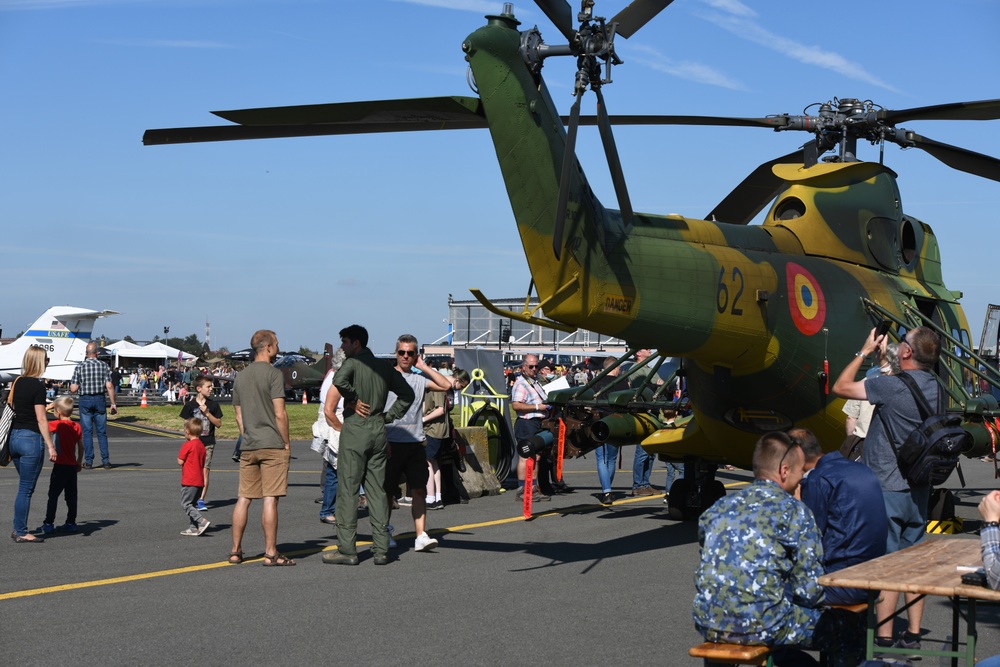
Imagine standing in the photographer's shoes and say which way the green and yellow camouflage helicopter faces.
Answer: facing away from the viewer and to the right of the viewer

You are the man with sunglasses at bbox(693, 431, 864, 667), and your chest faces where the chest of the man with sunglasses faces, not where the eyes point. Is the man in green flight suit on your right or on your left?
on your left

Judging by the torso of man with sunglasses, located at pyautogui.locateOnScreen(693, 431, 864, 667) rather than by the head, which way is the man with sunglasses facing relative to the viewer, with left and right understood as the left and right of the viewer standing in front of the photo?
facing away from the viewer and to the right of the viewer

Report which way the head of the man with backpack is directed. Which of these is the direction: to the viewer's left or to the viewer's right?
to the viewer's left

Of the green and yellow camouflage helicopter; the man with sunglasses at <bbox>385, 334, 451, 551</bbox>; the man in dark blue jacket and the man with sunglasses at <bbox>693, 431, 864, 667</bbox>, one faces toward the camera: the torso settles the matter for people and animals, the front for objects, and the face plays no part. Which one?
the man with sunglasses at <bbox>385, 334, 451, 551</bbox>

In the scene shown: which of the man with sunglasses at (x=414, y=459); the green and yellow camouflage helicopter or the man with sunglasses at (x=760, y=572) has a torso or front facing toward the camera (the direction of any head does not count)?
the man with sunglasses at (x=414, y=459)

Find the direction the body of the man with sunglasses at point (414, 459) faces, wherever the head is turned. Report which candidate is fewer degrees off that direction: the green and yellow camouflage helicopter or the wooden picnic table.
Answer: the wooden picnic table

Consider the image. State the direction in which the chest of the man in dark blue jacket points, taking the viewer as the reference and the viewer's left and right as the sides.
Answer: facing away from the viewer and to the left of the viewer

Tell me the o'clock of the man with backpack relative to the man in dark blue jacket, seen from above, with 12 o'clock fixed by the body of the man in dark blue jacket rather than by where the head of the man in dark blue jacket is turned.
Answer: The man with backpack is roughly at 2 o'clock from the man in dark blue jacket.
